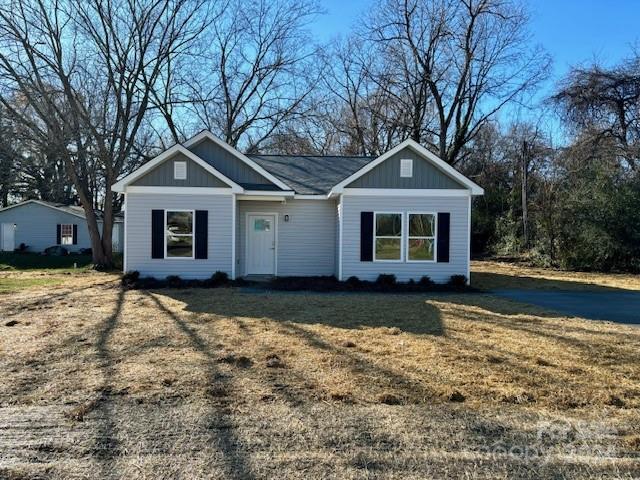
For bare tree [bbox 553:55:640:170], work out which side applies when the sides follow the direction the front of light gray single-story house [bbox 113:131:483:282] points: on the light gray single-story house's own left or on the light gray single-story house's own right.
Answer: on the light gray single-story house's own left

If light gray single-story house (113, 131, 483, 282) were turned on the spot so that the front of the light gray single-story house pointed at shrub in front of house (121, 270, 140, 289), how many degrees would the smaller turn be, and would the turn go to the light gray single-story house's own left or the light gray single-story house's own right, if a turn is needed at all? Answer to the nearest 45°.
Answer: approximately 90° to the light gray single-story house's own right

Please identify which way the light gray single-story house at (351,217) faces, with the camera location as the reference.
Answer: facing the viewer

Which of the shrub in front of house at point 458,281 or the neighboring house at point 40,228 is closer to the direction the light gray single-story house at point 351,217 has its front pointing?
the shrub in front of house

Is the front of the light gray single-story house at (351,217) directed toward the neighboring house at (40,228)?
no

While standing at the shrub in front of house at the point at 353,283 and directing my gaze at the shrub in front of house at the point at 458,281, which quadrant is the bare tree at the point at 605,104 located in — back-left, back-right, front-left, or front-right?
front-left

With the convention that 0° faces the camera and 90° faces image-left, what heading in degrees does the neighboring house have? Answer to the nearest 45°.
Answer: approximately 0°

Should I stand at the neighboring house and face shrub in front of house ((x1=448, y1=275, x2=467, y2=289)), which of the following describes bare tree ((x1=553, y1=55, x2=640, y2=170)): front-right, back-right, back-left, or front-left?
front-left

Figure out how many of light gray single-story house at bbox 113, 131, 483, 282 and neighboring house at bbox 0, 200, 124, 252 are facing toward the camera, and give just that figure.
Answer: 2

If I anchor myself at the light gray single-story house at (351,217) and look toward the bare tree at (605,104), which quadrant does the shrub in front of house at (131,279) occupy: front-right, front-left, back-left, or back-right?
back-left

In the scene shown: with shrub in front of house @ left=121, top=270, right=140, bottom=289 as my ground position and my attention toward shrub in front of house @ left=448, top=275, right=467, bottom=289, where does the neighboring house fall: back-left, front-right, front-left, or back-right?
back-left
